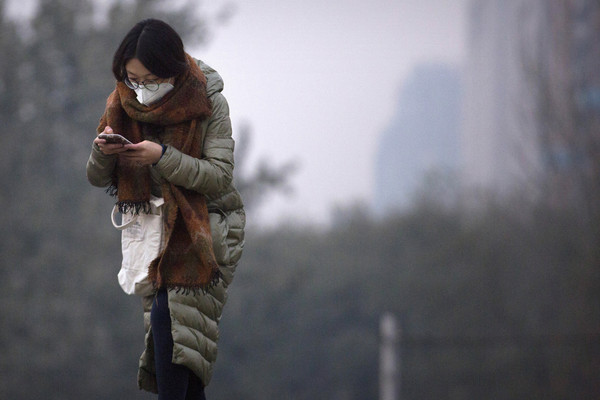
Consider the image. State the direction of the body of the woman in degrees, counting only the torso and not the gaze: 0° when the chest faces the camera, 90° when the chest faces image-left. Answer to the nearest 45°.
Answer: approximately 45°

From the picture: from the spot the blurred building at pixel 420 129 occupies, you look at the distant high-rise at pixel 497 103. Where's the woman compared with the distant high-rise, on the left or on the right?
right

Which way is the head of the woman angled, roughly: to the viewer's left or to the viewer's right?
to the viewer's left

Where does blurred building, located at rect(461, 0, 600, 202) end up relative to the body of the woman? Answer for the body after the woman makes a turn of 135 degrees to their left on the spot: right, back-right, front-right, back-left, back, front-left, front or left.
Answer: front-left

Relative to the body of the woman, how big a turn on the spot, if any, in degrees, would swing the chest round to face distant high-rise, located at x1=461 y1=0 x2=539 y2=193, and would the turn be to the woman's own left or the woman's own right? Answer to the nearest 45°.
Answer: approximately 180°

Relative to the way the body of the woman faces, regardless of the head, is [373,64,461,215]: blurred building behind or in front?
behind
